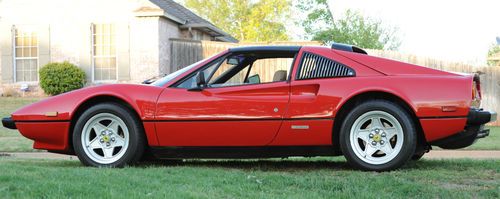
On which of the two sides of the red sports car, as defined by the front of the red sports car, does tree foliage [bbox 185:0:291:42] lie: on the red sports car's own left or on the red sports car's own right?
on the red sports car's own right

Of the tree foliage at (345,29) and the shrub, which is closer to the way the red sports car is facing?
the shrub

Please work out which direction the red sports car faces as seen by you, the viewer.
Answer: facing to the left of the viewer

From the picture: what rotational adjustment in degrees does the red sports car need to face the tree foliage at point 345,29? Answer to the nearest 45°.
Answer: approximately 90° to its right

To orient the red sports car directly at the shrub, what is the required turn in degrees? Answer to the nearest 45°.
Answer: approximately 45° to its right

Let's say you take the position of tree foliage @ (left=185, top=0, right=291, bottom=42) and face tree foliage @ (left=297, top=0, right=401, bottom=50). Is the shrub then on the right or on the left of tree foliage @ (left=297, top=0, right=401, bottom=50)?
right
